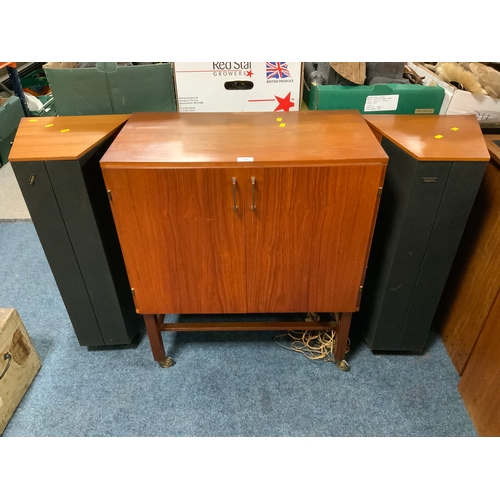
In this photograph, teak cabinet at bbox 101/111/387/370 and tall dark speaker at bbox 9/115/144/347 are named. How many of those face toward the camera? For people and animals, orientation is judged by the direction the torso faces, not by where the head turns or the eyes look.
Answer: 2

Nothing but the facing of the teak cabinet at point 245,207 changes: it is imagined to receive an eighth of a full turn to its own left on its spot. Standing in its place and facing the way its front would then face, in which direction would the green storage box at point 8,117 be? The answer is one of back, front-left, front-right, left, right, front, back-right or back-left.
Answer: back

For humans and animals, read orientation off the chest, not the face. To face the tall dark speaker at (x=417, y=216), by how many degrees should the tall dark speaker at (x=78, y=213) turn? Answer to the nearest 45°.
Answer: approximately 45° to its left

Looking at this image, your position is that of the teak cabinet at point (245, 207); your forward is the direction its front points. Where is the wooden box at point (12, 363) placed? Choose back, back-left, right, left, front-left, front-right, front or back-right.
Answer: right

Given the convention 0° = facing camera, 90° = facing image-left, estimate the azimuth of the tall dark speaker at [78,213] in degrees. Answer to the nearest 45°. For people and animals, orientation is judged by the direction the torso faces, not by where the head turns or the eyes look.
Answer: approximately 0°

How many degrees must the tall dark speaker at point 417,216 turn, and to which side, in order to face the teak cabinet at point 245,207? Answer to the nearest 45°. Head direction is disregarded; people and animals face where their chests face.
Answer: approximately 45° to its right

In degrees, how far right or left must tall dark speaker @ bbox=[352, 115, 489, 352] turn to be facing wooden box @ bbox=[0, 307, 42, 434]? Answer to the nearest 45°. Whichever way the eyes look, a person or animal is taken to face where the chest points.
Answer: approximately 45° to its right

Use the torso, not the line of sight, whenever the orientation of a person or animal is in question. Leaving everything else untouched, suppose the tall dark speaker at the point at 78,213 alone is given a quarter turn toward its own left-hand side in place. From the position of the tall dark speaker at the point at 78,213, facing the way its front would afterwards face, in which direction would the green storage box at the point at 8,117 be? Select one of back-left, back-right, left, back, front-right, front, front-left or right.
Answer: left

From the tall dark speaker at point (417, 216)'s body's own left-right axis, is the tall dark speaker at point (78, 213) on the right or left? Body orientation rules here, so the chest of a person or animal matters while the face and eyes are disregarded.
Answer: on its right

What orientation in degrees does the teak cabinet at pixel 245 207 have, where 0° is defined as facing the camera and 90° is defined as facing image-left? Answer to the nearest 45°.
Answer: approximately 0°
